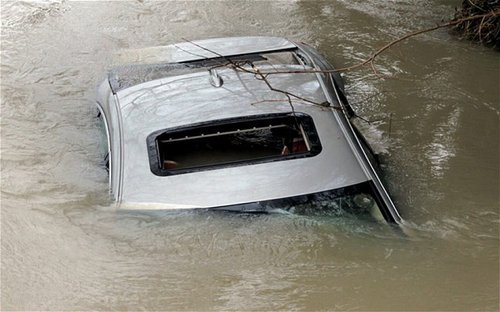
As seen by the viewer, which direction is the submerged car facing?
toward the camera
